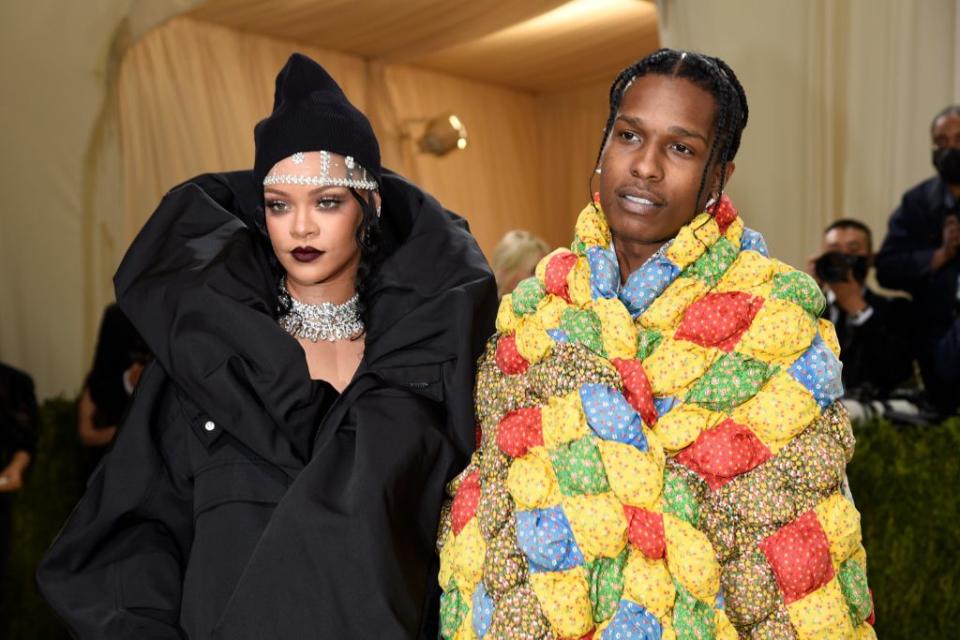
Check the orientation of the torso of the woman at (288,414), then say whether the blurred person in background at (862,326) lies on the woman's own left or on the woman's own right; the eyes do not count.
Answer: on the woman's own left

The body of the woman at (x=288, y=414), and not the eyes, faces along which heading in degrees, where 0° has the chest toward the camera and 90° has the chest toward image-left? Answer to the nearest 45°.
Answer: approximately 0°

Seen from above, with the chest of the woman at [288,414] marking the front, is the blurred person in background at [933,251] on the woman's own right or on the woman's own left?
on the woman's own left

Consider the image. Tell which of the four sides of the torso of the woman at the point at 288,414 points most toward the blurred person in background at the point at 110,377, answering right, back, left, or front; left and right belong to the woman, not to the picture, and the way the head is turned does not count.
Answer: back

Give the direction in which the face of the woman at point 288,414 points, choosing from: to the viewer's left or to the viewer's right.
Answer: to the viewer's left

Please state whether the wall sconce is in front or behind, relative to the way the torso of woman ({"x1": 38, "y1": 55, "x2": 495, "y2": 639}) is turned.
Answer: behind
